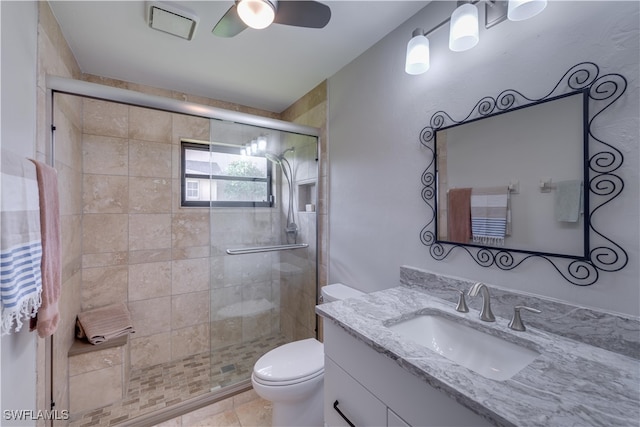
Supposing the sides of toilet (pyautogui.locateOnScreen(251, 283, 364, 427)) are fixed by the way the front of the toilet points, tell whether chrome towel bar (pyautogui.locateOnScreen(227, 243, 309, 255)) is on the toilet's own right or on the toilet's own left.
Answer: on the toilet's own right

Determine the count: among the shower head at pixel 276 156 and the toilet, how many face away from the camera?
0

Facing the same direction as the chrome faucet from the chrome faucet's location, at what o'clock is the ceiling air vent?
The ceiling air vent is roughly at 1 o'clock from the chrome faucet.

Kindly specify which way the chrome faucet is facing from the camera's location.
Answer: facing the viewer and to the left of the viewer

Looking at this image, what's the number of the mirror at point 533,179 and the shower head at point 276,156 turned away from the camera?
0

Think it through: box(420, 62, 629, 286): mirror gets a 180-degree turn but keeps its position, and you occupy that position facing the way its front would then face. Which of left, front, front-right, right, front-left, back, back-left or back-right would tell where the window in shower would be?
back-left

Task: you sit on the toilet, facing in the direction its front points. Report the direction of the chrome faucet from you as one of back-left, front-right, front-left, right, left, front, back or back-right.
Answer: left

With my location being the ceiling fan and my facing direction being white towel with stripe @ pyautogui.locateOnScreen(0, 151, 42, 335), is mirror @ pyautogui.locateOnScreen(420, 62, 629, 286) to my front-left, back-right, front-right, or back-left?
back-left

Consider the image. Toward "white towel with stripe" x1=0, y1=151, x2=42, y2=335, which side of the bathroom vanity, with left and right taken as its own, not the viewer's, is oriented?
front

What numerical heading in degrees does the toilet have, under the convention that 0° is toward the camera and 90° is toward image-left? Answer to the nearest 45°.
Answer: approximately 45°

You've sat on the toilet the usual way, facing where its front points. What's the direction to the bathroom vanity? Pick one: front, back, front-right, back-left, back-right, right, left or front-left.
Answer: left

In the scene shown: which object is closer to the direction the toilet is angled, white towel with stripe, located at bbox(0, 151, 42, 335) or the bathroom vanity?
the white towel with stripe

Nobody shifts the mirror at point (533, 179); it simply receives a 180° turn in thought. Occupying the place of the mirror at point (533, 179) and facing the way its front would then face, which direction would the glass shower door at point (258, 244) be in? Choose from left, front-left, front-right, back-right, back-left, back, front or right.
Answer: back-left

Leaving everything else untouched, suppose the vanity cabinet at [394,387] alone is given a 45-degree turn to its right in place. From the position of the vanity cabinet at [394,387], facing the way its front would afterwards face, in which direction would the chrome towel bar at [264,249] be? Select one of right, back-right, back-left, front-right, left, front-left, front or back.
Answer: front-right

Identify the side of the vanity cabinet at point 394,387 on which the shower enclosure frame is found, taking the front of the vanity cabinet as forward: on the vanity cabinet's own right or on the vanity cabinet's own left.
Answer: on the vanity cabinet's own right
